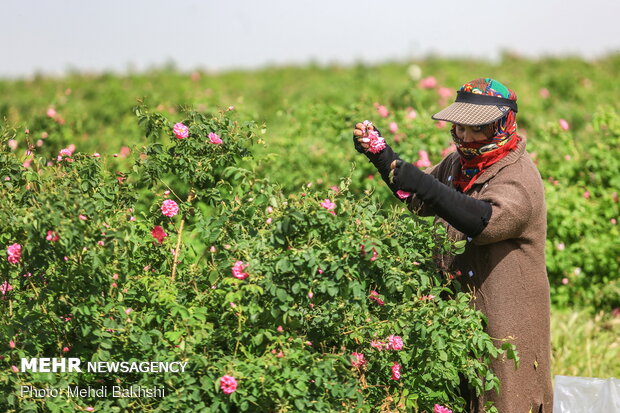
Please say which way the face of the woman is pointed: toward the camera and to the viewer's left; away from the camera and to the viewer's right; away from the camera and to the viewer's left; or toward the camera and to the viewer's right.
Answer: toward the camera and to the viewer's left

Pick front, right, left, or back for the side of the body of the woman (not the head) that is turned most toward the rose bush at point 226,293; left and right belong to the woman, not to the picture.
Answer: front
